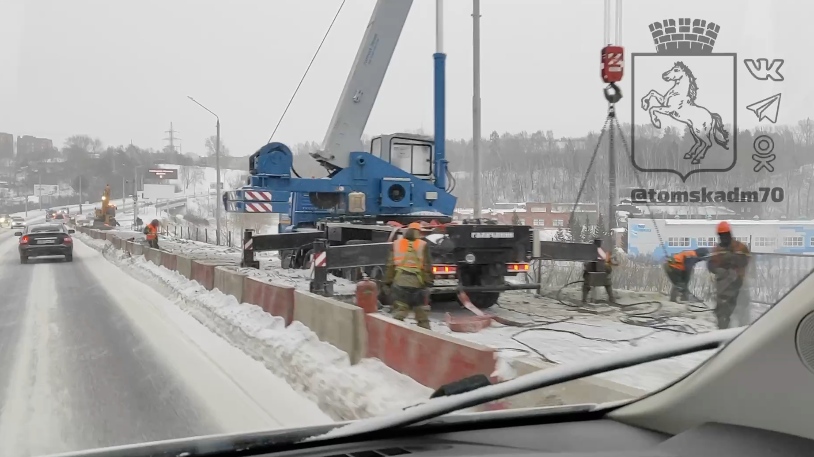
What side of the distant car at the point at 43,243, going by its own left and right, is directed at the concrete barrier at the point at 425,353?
back

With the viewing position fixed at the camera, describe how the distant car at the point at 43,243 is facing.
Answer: facing away from the viewer

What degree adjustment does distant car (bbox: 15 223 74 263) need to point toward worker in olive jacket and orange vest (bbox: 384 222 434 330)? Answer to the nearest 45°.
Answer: approximately 180°

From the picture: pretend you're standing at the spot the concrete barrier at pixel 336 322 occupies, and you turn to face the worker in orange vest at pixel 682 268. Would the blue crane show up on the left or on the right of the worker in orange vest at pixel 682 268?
left
